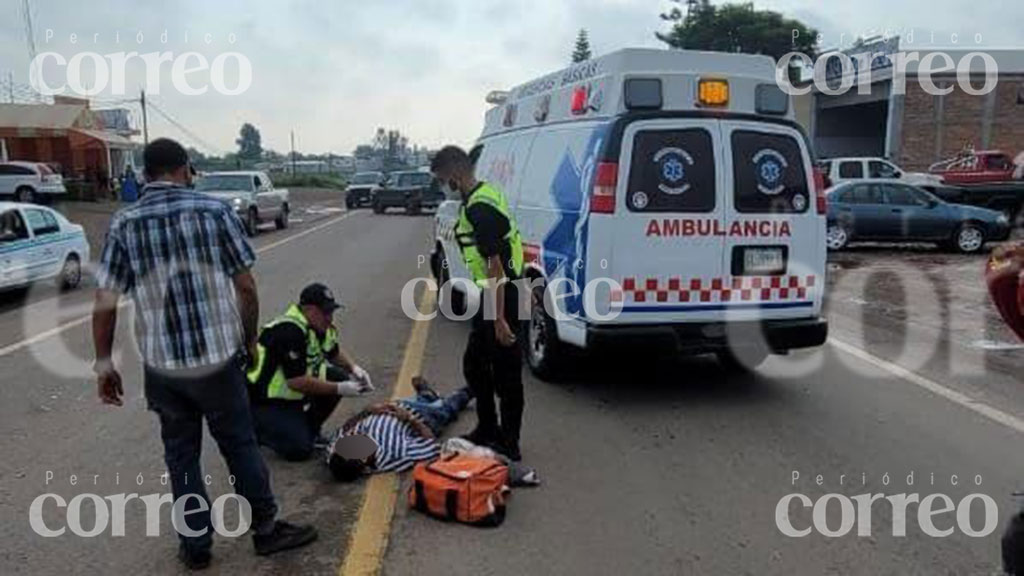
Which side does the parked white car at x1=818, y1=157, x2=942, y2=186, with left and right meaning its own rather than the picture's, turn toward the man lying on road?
right

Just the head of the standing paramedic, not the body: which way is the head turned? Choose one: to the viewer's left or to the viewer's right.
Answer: to the viewer's left

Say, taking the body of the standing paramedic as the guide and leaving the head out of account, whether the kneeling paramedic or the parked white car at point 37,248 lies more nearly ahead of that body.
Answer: the kneeling paramedic

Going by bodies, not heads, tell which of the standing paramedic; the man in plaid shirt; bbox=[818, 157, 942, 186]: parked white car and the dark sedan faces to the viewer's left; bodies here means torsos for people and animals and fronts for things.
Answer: the standing paramedic

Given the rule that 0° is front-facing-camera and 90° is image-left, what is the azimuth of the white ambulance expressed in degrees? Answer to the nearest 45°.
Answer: approximately 135°

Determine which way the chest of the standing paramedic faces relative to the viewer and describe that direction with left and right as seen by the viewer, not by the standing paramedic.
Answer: facing to the left of the viewer

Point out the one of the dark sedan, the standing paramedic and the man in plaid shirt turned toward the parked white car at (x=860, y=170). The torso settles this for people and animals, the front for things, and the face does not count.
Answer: the man in plaid shirt

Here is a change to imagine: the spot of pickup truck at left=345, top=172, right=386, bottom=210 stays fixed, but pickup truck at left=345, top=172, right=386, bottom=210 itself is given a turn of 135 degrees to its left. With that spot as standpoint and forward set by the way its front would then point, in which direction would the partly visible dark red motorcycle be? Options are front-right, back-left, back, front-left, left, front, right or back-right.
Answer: right

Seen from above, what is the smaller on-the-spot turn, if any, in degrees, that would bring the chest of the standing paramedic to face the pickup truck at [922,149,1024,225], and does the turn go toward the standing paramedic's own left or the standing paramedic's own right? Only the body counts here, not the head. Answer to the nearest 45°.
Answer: approximately 135° to the standing paramedic's own right

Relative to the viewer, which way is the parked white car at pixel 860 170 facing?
to the viewer's right

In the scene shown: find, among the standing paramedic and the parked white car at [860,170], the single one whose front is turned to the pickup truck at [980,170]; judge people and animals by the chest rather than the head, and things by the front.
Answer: the parked white car

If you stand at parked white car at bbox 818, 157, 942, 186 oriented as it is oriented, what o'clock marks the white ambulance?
The white ambulance is roughly at 3 o'clock from the parked white car.

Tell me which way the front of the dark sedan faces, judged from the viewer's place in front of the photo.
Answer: facing to the right of the viewer

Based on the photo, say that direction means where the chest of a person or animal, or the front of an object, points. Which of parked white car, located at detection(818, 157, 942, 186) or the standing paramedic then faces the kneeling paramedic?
the standing paramedic

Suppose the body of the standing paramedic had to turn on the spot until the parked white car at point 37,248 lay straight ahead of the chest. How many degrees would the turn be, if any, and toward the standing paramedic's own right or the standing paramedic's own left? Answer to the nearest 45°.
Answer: approximately 45° to the standing paramedic's own right

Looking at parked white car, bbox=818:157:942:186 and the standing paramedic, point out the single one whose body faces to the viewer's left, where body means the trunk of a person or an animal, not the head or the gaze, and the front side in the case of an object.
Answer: the standing paramedic

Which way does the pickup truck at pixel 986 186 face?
to the viewer's right
